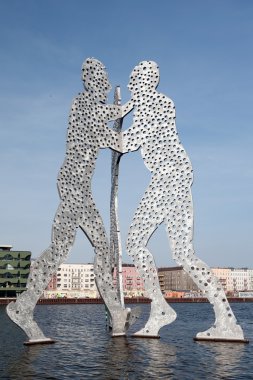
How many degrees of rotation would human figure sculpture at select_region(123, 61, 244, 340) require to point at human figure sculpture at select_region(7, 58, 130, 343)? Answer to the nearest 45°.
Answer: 0° — it already faces it

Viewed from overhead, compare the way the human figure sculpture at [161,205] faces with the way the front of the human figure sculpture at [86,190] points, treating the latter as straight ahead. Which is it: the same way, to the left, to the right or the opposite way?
the opposite way

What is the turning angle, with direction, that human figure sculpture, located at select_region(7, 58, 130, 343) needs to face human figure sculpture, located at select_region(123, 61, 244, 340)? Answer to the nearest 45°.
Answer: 0° — it already faces it

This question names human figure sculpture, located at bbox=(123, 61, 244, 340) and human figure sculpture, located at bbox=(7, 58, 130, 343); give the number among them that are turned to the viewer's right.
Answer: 1

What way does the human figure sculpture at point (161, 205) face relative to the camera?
to the viewer's left

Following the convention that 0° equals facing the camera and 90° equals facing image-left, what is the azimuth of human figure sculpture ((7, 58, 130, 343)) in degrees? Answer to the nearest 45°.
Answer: approximately 270°
